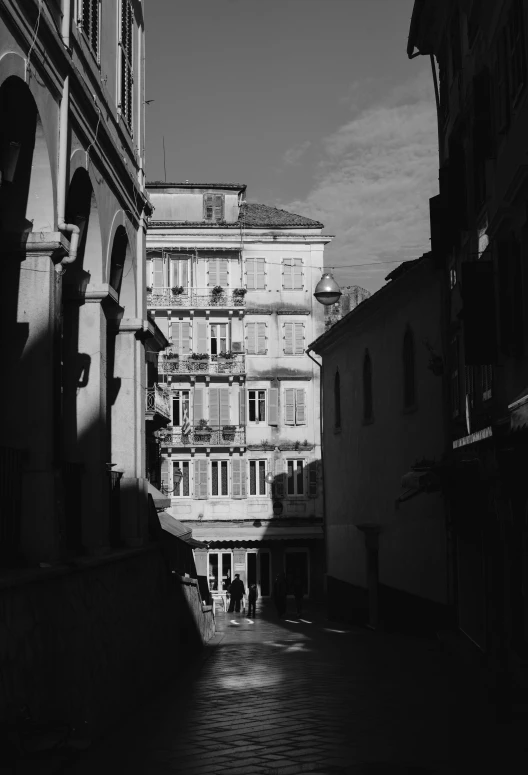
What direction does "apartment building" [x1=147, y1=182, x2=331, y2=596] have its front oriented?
toward the camera

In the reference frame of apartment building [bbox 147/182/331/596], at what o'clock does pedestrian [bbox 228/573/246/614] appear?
The pedestrian is roughly at 12 o'clock from the apartment building.

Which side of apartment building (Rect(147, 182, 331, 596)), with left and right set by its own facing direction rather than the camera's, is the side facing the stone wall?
front

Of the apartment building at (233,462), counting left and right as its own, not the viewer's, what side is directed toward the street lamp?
front
